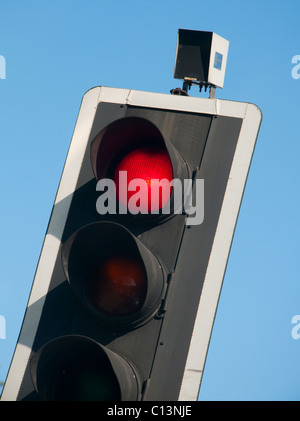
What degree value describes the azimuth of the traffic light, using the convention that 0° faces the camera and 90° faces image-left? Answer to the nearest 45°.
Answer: approximately 45°
